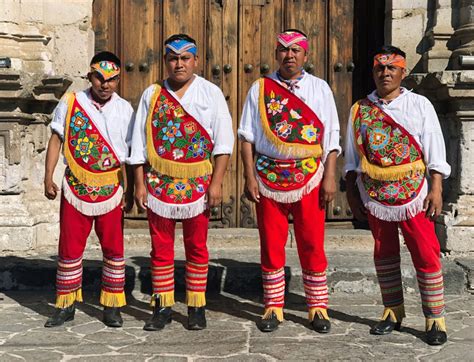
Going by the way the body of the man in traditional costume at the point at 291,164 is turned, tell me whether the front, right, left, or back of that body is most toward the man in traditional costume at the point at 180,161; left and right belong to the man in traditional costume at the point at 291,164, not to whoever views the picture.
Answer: right

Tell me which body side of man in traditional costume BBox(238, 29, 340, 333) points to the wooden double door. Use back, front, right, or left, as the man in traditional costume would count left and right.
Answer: back

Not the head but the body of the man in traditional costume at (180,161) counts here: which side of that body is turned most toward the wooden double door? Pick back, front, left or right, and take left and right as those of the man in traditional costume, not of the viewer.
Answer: back

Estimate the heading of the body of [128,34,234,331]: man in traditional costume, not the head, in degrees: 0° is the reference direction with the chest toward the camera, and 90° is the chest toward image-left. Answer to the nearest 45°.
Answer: approximately 0°

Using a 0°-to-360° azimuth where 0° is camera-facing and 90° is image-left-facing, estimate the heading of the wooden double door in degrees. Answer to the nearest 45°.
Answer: approximately 0°

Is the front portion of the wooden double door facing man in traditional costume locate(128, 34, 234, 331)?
yes

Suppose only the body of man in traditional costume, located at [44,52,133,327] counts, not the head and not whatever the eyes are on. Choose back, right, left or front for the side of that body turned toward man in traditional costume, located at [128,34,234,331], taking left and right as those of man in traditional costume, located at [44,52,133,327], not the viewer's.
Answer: left
